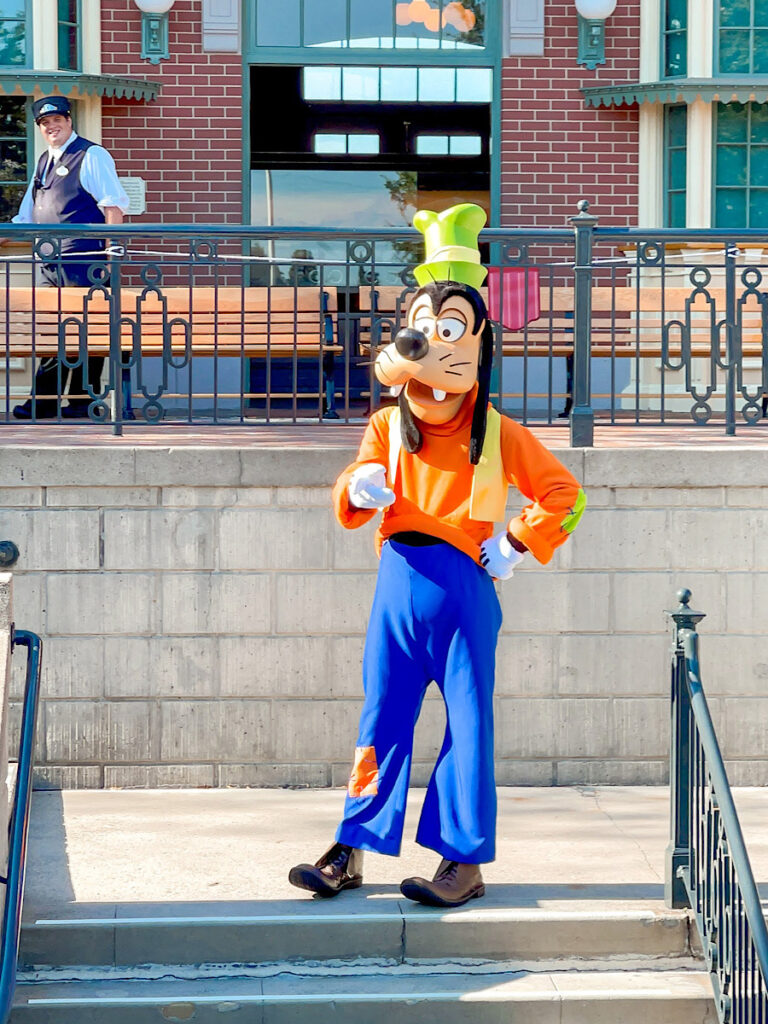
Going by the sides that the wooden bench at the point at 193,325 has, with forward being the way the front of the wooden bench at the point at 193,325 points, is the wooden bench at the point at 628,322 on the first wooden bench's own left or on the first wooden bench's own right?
on the first wooden bench's own left

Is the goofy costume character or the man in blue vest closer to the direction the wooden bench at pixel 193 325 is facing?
the goofy costume character

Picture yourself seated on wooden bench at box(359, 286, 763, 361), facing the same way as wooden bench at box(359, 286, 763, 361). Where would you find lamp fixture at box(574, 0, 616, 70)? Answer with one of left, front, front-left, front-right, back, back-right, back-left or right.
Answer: back

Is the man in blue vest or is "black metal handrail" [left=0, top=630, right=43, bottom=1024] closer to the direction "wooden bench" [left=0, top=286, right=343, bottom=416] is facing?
the black metal handrail

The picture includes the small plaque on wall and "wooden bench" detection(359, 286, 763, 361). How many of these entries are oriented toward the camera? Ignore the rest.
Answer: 2
